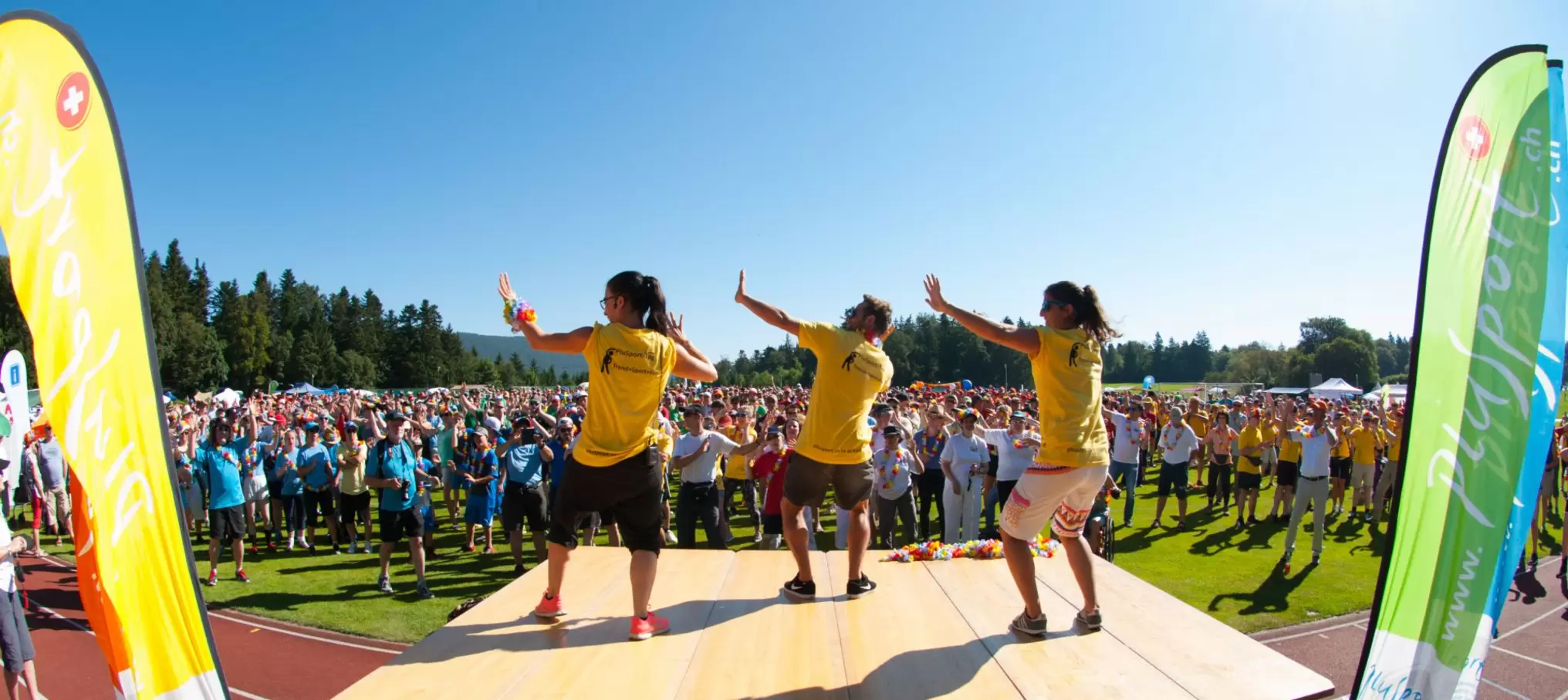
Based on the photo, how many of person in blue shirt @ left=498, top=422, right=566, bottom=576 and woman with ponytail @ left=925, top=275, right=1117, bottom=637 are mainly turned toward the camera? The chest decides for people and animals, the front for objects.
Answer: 1

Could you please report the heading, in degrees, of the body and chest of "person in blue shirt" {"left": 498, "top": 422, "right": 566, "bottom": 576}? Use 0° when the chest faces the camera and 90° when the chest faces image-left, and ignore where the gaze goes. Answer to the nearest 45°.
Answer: approximately 0°

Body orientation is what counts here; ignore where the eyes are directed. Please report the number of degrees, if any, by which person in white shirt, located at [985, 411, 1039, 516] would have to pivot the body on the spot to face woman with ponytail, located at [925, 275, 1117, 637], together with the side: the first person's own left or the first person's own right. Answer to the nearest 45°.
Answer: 0° — they already face them

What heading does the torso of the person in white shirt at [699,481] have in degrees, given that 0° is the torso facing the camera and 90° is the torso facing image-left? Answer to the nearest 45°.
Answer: approximately 0°

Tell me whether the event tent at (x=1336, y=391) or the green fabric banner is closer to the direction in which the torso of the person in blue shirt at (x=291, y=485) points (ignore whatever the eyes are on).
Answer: the green fabric banner

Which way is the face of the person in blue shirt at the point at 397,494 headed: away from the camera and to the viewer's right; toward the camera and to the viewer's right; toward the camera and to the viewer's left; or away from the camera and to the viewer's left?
toward the camera and to the viewer's right

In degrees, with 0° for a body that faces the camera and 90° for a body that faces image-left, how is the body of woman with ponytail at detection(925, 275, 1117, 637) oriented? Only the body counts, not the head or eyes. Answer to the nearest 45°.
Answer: approximately 135°

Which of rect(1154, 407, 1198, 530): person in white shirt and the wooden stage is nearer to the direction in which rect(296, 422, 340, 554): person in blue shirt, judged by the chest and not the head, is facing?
the wooden stage

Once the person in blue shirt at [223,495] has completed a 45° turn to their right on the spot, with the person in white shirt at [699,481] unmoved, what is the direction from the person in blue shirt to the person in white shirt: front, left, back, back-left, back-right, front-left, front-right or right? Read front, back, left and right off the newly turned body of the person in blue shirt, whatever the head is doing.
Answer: left

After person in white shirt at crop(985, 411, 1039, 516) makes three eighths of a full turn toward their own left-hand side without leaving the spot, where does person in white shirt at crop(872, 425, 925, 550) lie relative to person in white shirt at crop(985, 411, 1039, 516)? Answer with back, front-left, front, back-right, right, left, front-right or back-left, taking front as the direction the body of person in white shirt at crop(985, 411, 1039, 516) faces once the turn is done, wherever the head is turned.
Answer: back-left

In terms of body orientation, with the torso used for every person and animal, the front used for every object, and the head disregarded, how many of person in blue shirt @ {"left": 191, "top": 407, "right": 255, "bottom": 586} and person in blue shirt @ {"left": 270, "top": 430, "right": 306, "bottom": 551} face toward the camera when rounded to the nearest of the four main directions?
2

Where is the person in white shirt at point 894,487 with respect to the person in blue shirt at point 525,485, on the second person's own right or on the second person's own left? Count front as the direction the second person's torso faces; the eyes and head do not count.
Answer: on the second person's own left
